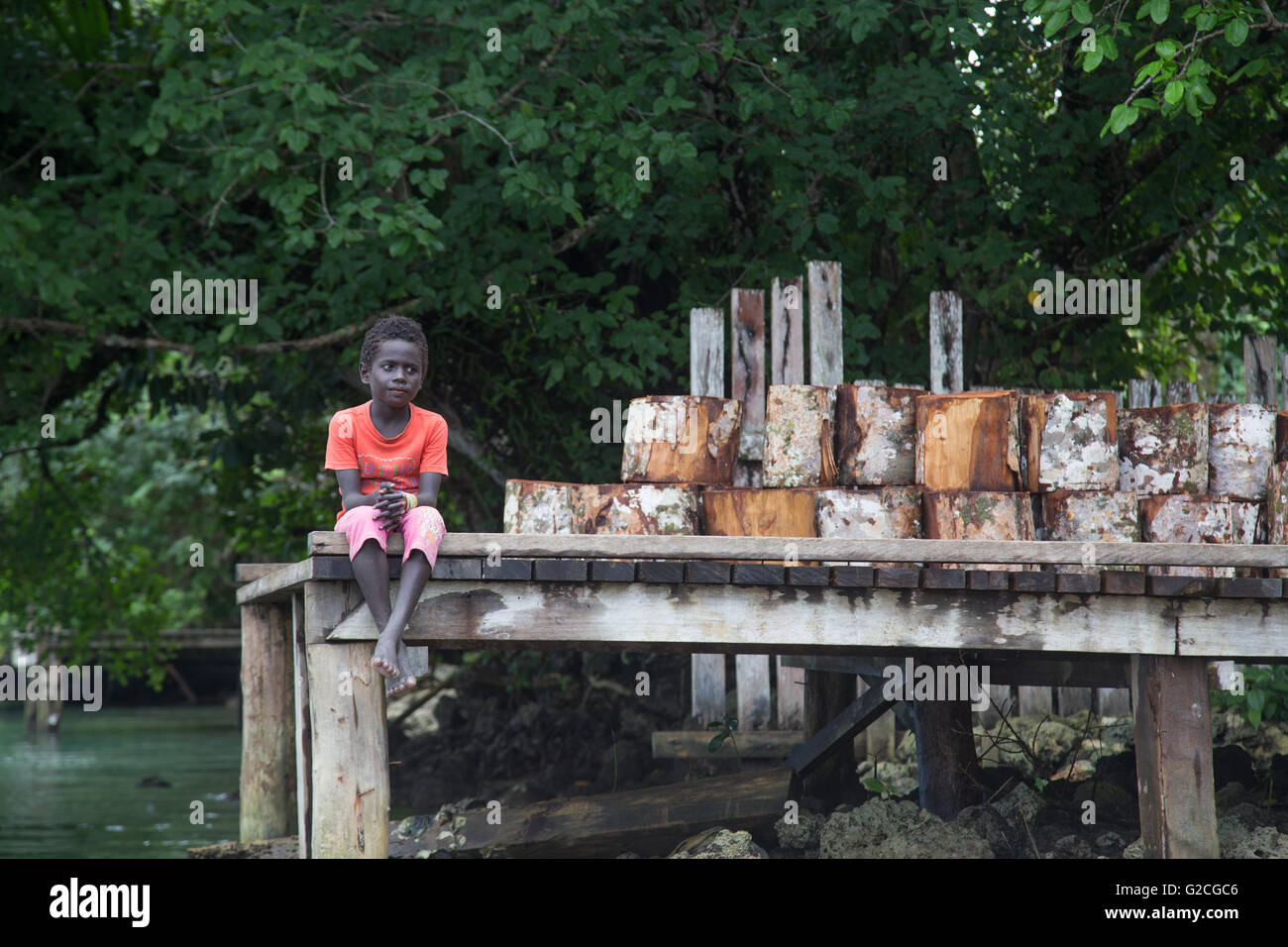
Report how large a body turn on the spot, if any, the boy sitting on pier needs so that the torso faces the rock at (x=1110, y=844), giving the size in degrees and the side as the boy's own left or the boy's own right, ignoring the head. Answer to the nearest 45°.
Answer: approximately 90° to the boy's own left

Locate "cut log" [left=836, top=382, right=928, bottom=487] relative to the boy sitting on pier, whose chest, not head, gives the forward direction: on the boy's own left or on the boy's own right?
on the boy's own left

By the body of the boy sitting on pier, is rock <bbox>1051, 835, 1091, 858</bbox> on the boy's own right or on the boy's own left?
on the boy's own left

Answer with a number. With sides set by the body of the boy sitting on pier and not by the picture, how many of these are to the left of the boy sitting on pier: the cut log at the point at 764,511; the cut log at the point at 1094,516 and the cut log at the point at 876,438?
3

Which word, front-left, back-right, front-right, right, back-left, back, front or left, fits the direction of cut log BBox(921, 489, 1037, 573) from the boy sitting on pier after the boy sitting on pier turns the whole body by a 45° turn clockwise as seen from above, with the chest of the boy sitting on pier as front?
back-left

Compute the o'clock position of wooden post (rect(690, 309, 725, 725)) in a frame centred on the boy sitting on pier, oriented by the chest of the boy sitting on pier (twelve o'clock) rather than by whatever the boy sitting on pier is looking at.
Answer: The wooden post is roughly at 7 o'clock from the boy sitting on pier.

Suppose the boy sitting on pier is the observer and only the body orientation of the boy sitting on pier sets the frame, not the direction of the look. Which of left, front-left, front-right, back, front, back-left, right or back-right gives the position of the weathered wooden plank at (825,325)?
back-left

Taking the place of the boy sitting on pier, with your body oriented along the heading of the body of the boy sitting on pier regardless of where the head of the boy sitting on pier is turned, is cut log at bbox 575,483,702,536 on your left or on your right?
on your left

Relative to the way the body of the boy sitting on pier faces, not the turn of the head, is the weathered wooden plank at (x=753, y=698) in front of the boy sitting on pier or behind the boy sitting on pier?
behind

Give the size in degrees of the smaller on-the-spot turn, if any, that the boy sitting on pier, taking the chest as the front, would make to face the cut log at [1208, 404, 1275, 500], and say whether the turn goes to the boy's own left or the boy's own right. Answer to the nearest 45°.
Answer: approximately 90° to the boy's own left

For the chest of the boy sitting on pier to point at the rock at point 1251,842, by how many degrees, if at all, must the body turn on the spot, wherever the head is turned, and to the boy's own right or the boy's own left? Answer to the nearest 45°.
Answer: approximately 90° to the boy's own left

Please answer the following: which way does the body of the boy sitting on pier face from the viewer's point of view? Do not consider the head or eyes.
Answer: toward the camera

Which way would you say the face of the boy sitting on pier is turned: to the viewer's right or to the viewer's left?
to the viewer's right

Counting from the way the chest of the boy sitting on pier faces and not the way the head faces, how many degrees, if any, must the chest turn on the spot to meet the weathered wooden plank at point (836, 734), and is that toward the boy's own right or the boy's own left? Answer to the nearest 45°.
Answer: approximately 135° to the boy's own left

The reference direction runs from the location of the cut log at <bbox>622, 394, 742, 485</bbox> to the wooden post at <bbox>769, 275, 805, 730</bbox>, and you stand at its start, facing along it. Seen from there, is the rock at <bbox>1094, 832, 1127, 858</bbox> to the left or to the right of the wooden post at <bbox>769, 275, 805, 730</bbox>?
right

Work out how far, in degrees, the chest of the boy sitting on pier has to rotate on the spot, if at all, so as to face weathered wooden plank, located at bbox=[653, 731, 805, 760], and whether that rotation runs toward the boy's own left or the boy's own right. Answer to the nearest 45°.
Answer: approximately 135° to the boy's own left

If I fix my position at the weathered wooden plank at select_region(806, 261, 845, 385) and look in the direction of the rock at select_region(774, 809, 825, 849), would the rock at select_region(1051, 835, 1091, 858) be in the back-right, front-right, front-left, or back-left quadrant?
front-left
